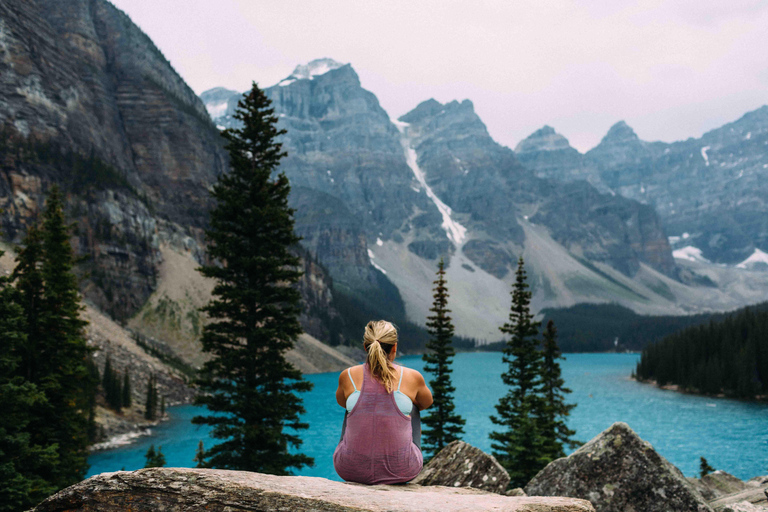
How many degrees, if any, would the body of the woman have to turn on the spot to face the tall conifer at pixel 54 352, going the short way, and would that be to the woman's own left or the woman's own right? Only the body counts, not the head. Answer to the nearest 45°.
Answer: approximately 45° to the woman's own left

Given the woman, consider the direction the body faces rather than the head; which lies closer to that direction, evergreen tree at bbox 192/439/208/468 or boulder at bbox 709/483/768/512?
the evergreen tree

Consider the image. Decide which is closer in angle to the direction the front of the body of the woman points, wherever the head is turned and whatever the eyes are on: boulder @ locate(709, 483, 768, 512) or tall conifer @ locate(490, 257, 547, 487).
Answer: the tall conifer

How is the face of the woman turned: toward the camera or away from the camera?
away from the camera

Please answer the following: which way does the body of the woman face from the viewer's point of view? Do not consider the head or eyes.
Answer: away from the camera

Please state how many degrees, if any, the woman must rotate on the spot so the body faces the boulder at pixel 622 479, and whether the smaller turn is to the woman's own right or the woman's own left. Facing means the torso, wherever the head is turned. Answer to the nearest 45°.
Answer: approximately 45° to the woman's own right
